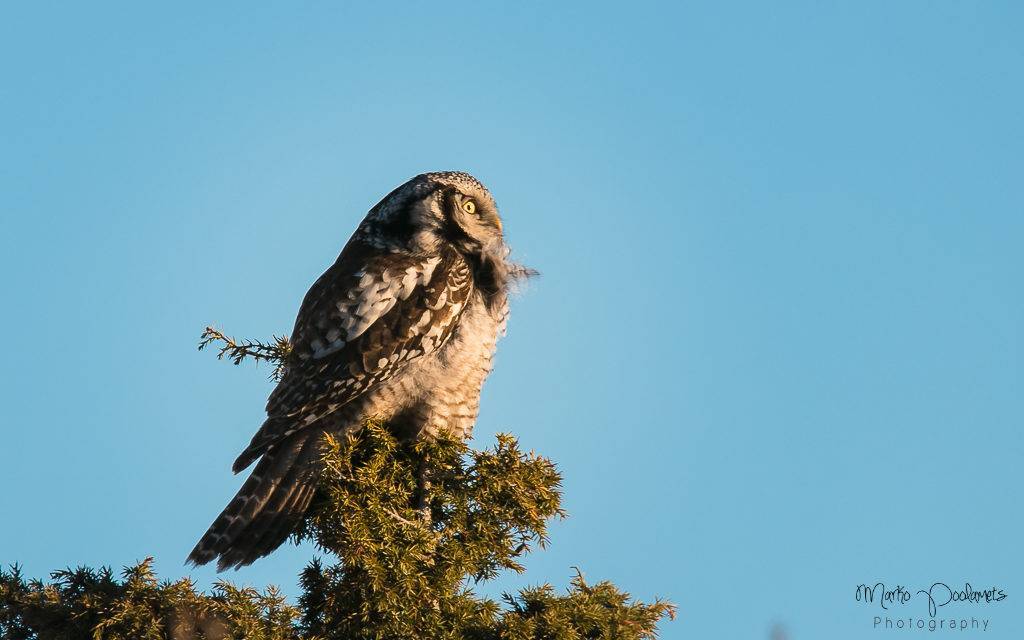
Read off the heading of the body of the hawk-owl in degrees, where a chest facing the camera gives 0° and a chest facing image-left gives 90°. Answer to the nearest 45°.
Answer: approximately 270°
